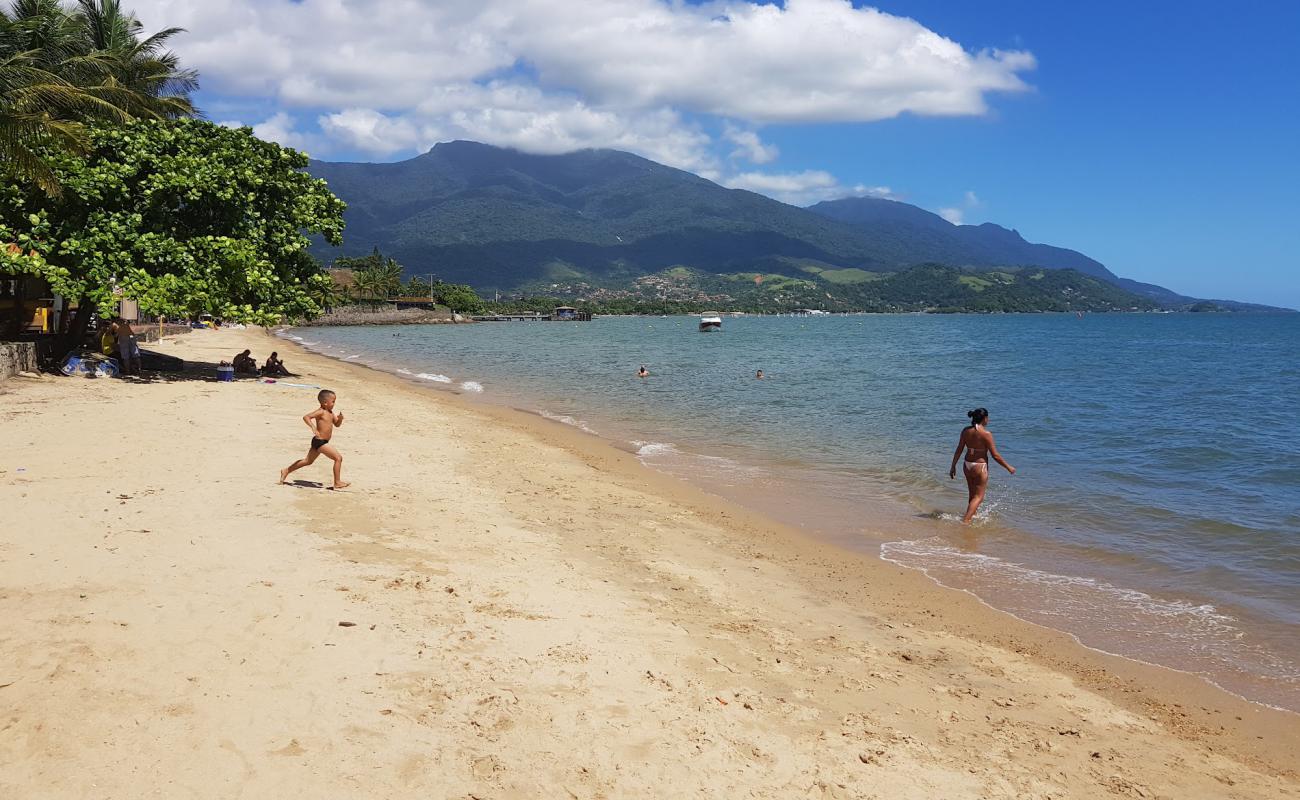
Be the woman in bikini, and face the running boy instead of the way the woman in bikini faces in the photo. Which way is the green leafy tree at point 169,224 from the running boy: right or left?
right

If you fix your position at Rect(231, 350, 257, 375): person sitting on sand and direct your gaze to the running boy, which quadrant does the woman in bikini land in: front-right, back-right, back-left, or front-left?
front-left

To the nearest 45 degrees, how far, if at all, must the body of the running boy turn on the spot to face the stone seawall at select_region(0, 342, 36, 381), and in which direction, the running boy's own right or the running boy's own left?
approximately 135° to the running boy's own left

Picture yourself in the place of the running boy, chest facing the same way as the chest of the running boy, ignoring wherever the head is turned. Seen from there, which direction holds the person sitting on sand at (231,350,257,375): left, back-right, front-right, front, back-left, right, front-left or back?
left

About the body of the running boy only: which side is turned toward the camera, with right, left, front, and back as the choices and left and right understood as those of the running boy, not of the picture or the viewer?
right

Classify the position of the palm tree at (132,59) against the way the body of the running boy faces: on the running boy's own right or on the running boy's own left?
on the running boy's own left

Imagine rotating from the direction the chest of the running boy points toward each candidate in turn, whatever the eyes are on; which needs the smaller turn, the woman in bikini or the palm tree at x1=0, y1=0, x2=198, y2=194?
the woman in bikini

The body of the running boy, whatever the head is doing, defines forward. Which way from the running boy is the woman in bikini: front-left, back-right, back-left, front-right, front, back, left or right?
front

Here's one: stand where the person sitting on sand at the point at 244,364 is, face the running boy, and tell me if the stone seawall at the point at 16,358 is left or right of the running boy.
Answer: right

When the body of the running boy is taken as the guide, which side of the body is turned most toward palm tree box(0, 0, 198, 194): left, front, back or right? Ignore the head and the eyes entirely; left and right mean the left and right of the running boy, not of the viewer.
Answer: left

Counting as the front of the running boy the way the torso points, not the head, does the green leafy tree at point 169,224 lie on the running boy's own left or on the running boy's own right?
on the running boy's own left
